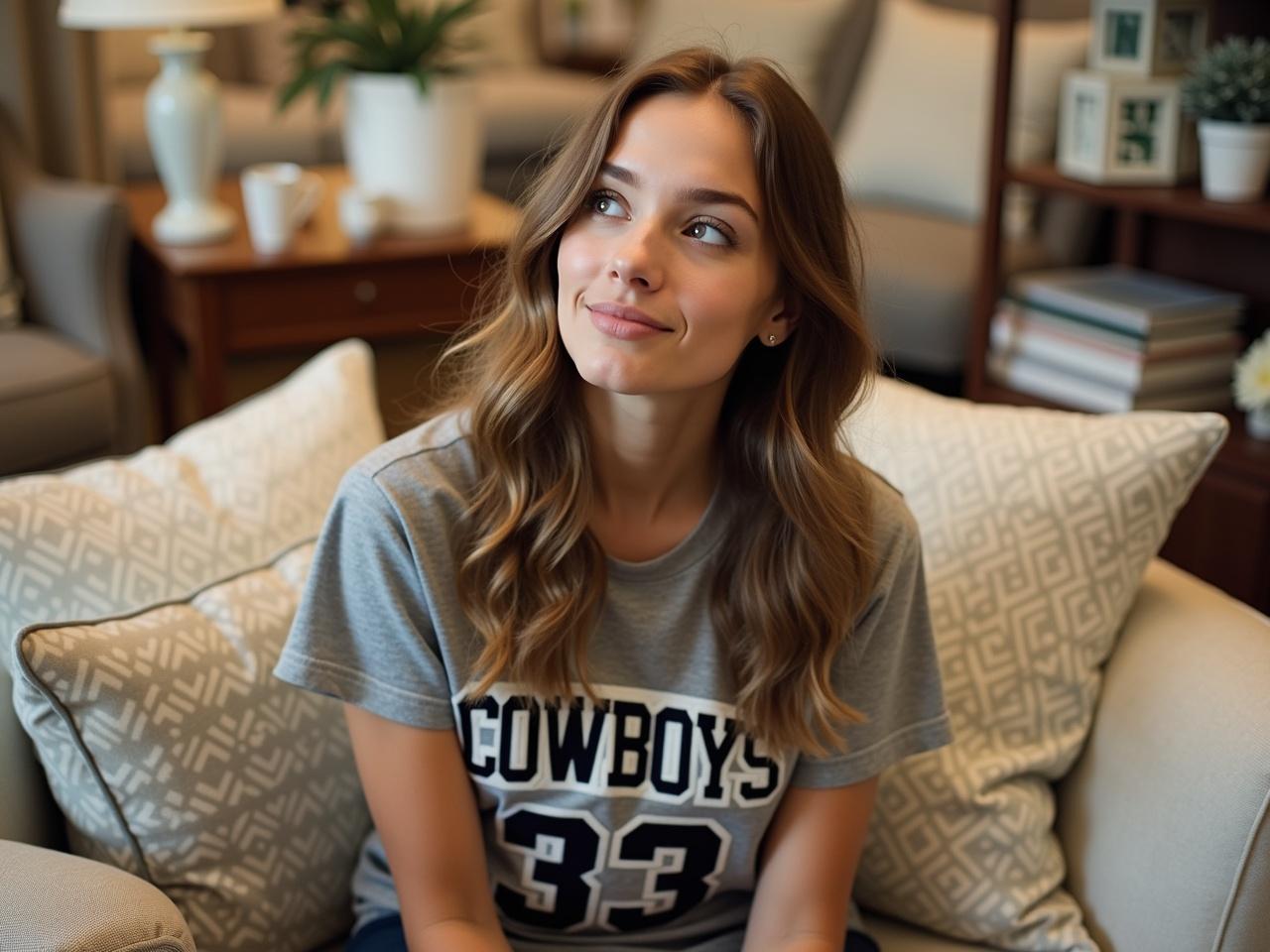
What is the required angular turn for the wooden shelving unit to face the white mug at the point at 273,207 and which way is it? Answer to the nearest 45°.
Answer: approximately 45° to its right
